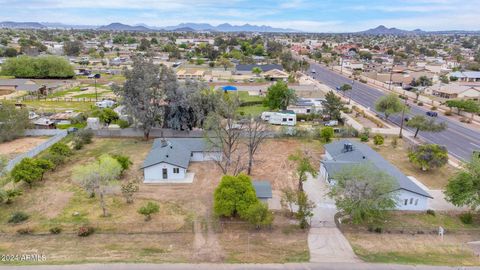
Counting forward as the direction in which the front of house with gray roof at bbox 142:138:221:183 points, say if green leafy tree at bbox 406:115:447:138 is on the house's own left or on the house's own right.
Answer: on the house's own left

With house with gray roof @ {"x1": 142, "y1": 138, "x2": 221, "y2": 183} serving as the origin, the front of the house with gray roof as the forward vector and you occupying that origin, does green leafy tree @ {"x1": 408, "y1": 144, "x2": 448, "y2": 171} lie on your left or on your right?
on your left

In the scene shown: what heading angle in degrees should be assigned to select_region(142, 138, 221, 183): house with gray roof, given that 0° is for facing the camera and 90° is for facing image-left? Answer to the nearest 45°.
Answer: approximately 0°

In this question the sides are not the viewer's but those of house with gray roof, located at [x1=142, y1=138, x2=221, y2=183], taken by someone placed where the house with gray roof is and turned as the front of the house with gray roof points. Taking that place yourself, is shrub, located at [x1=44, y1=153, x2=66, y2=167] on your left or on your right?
on your right

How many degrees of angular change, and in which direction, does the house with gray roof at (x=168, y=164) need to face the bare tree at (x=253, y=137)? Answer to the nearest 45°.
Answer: approximately 90° to its left

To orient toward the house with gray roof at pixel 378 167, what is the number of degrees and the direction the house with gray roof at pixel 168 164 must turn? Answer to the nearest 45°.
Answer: approximately 90° to its left

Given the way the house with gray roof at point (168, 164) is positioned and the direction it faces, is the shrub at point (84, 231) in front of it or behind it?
in front

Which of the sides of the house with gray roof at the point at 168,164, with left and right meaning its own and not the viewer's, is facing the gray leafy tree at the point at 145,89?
back

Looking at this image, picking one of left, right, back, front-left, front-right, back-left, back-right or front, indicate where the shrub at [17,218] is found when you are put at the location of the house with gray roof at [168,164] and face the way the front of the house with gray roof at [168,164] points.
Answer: front-right

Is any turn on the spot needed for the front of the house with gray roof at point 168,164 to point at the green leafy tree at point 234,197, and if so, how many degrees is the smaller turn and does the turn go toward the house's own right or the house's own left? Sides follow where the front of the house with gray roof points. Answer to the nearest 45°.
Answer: approximately 45° to the house's own left

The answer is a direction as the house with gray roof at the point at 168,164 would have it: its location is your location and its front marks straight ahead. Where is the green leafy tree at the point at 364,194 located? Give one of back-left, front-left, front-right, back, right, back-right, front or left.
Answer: front-left
